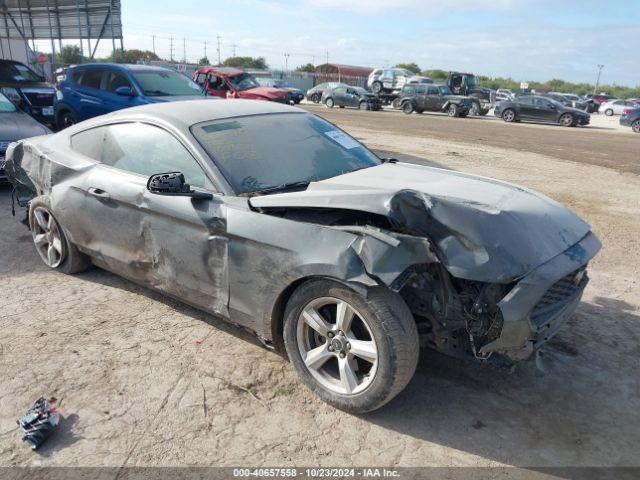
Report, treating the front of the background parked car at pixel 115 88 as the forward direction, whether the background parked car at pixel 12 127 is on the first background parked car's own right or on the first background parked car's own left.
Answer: on the first background parked car's own right

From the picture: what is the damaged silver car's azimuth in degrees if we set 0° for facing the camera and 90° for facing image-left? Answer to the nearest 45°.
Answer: approximately 315°

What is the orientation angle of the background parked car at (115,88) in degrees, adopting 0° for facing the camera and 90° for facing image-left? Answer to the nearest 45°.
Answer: approximately 315°

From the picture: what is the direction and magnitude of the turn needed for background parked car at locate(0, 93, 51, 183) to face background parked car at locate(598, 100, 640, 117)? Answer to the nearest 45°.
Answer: approximately 45° to its left

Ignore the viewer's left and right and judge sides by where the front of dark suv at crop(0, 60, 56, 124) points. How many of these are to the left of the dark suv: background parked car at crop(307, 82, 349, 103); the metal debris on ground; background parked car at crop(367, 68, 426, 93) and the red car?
3

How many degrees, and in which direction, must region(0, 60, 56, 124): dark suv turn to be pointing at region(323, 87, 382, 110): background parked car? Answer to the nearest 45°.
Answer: approximately 90° to its left

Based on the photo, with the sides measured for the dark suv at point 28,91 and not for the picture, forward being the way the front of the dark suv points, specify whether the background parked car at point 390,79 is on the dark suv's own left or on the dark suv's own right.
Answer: on the dark suv's own left

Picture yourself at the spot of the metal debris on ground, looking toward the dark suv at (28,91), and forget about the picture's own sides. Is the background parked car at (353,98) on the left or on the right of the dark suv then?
right
